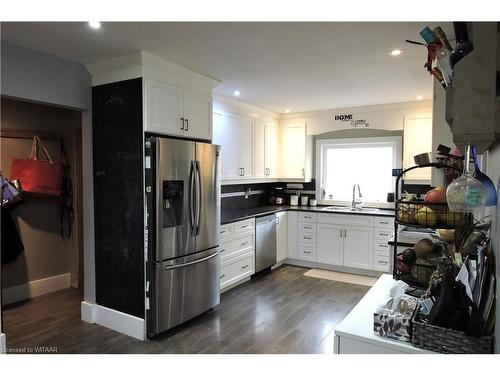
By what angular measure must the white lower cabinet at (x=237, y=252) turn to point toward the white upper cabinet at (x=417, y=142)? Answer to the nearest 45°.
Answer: approximately 45° to its left

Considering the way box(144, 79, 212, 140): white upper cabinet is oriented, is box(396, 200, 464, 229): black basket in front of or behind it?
in front

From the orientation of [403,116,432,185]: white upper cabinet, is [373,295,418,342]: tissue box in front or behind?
in front

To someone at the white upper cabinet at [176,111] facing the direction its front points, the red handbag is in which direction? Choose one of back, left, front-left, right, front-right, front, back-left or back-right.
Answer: back

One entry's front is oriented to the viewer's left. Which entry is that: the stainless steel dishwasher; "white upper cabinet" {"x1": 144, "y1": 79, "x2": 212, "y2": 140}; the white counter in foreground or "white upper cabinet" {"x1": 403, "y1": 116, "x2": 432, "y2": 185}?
the white counter in foreground

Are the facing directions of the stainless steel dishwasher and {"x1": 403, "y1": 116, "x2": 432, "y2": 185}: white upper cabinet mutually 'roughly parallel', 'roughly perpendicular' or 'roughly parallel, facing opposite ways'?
roughly perpendicular

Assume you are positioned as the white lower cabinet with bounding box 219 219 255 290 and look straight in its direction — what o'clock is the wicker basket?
The wicker basket is roughly at 1 o'clock from the white lower cabinet.

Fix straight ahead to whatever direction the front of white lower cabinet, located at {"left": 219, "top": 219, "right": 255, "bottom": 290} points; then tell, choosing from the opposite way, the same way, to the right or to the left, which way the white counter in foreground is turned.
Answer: the opposite way

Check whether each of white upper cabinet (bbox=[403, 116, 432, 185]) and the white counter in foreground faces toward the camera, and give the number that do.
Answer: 1

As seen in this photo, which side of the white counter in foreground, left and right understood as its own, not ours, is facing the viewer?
left

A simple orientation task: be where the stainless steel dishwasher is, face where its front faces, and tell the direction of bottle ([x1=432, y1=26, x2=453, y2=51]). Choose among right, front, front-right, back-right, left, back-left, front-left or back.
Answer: front-right
